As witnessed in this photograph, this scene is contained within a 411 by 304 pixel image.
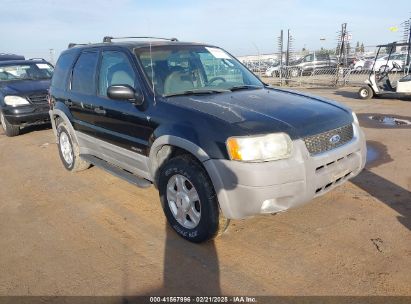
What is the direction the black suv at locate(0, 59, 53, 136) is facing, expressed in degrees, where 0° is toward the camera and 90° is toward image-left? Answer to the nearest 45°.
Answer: approximately 315°

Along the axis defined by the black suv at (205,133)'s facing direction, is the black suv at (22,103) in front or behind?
behind

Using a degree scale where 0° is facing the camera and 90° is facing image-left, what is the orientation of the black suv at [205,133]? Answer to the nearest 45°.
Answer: approximately 315°
